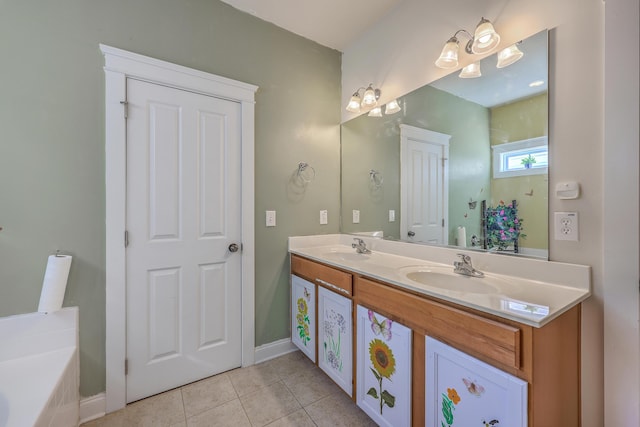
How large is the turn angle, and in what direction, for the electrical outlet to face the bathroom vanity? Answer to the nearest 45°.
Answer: approximately 45° to its right

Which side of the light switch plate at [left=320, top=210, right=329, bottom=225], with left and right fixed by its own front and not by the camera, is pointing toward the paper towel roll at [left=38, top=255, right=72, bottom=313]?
right

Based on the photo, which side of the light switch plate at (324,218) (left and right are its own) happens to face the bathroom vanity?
front

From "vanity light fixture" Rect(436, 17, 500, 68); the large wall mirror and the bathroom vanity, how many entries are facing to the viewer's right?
0

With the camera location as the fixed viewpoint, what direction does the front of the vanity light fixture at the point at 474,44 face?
facing the viewer and to the left of the viewer

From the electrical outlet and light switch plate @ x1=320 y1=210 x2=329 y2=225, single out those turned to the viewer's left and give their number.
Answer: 0

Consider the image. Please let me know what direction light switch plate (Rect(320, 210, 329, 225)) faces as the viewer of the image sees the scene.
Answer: facing the viewer and to the right of the viewer

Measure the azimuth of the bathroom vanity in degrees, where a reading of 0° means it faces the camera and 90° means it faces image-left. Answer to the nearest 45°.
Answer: approximately 45°

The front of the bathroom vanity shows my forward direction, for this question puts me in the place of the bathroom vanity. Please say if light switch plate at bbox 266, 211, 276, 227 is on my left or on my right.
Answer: on my right
